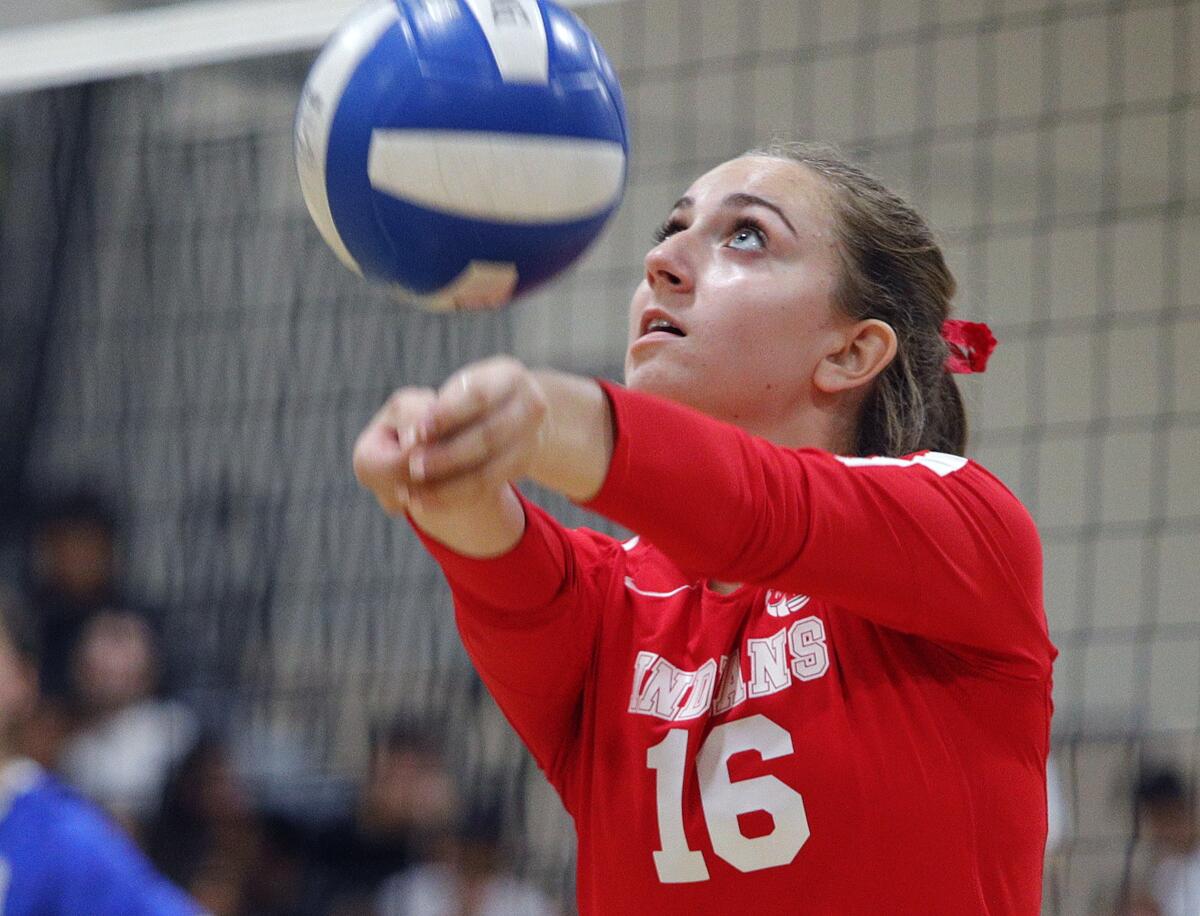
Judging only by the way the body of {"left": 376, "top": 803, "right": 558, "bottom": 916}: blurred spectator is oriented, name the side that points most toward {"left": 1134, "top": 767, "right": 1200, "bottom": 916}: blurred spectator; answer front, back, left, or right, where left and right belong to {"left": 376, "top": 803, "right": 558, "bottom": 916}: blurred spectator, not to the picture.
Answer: left

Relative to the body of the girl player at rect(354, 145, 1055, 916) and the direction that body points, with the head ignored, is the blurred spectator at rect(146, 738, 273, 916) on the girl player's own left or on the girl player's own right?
on the girl player's own right

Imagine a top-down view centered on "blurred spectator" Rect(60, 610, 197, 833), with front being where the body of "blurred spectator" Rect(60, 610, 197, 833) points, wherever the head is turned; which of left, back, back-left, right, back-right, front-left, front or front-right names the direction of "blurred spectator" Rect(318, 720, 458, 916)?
front-left

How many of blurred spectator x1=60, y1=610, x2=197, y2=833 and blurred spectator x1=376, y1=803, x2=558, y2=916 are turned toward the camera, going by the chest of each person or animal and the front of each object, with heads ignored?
2

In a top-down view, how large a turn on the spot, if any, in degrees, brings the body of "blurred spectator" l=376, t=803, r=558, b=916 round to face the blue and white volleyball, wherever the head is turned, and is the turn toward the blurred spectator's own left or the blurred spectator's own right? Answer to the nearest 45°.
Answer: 0° — they already face it

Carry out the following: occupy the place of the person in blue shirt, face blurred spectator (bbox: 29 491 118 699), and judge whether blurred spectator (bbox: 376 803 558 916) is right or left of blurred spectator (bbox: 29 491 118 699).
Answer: right
